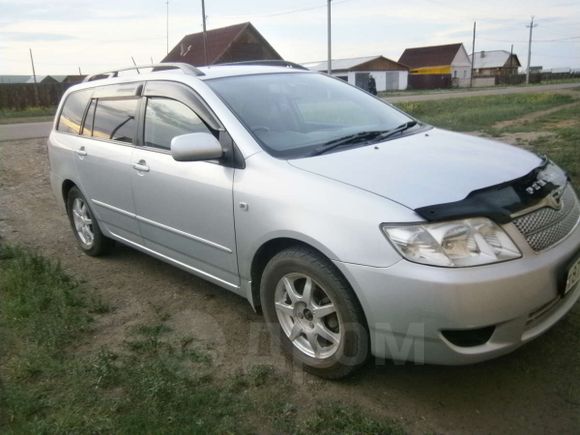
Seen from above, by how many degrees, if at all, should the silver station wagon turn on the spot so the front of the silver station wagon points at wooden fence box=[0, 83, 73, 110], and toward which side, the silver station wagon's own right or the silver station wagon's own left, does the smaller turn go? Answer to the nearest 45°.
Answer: approximately 180°

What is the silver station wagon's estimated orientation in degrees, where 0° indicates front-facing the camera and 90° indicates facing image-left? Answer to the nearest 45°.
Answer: approximately 315°
